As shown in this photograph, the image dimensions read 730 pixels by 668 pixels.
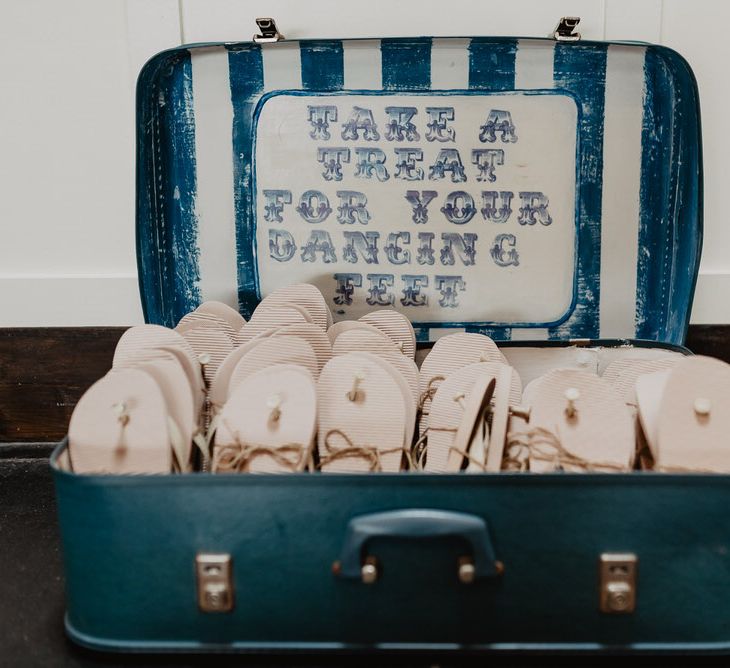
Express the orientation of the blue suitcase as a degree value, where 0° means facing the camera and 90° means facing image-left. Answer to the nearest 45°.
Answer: approximately 0°
